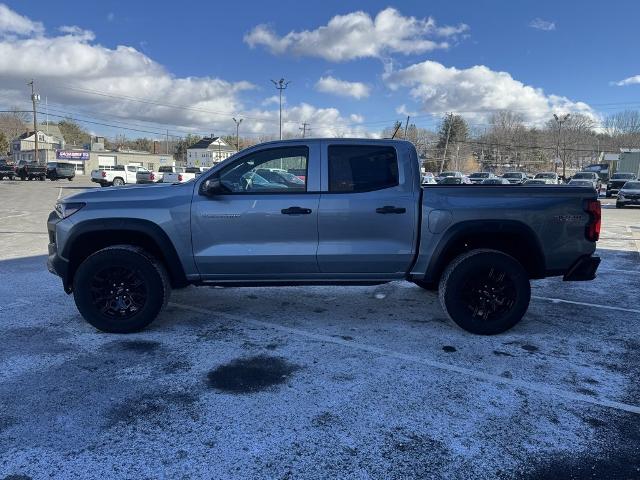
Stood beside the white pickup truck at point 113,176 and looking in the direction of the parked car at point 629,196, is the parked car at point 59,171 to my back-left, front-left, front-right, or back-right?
back-left

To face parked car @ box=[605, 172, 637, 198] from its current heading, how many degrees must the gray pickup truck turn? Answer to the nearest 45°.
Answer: approximately 135° to its right

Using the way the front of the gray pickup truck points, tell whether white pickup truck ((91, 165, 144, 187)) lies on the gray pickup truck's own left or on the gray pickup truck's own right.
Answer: on the gray pickup truck's own right

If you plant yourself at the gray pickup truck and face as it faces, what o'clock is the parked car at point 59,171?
The parked car is roughly at 2 o'clock from the gray pickup truck.

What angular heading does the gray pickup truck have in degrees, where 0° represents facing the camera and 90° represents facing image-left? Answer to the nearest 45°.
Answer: approximately 90°

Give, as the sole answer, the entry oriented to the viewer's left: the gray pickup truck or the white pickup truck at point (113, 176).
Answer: the gray pickup truck

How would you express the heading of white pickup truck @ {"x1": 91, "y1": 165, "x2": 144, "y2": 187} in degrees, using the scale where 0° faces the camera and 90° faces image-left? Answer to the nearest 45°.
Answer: approximately 225°

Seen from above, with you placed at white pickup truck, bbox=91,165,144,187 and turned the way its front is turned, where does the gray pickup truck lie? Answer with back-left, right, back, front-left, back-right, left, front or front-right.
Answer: back-right

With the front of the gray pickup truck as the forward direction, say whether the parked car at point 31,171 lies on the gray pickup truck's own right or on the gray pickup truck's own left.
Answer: on the gray pickup truck's own right

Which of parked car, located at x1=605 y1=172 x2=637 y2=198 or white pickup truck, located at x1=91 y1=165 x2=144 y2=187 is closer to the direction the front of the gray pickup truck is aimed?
the white pickup truck

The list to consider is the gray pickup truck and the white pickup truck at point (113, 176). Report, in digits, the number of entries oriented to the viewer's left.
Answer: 1
